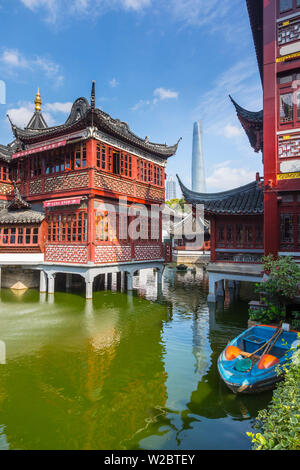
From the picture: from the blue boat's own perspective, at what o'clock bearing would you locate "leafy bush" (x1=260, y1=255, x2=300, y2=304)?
The leafy bush is roughly at 5 o'clock from the blue boat.

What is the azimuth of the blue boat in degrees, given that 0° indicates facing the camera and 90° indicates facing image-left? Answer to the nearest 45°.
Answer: approximately 45°

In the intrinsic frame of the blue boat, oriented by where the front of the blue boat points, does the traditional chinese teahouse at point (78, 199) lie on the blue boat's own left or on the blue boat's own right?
on the blue boat's own right

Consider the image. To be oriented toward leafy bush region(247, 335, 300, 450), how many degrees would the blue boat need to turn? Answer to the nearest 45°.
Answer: approximately 45° to its left
